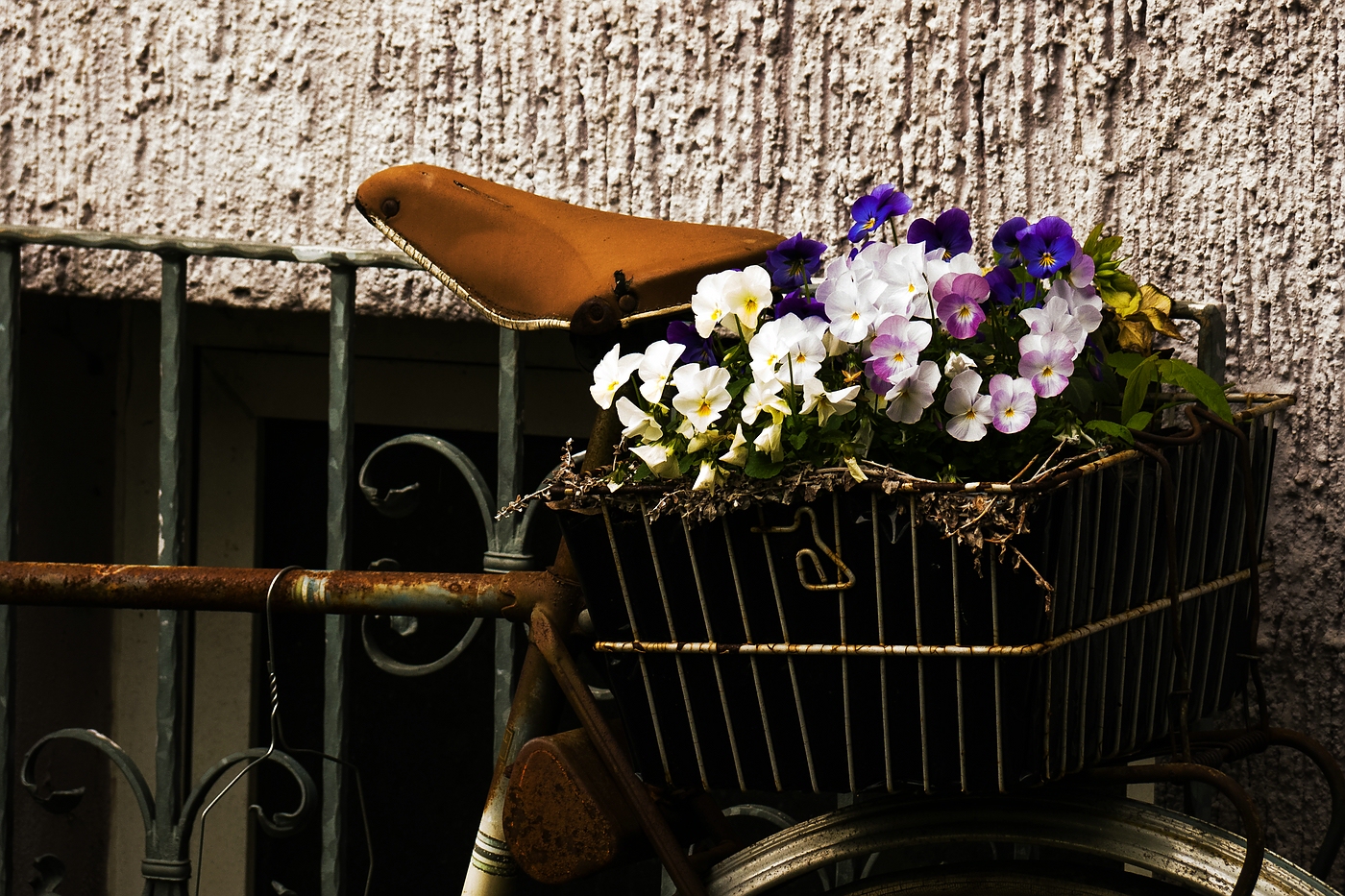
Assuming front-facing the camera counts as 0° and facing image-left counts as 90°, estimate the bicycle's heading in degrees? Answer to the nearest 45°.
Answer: approximately 90°
